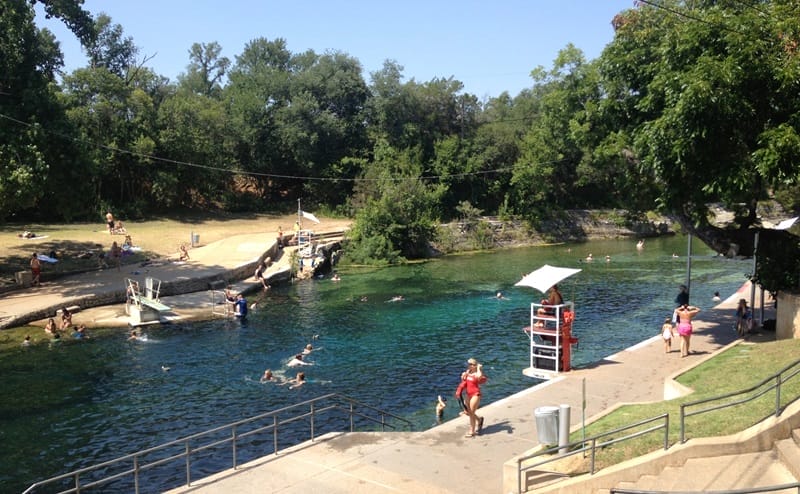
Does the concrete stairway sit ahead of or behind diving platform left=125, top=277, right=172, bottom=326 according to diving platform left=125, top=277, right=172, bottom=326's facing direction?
ahead

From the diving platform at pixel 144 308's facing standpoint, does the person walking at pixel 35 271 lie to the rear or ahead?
to the rear

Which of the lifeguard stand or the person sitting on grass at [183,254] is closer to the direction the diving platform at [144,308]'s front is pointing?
the lifeguard stand

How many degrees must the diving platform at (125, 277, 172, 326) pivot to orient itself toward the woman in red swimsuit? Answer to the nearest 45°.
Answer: approximately 45° to its right

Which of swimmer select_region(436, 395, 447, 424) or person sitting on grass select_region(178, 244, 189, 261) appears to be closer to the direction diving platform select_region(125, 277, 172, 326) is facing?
the swimmer

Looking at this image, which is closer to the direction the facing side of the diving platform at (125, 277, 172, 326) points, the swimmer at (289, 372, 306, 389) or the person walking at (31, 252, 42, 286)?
the swimmer

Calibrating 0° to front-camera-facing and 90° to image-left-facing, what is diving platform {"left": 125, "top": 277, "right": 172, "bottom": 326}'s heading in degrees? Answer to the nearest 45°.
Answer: approximately 315°

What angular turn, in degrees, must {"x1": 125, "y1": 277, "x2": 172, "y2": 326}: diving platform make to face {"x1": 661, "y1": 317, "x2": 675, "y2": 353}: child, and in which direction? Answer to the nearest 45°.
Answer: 0° — it already faces them

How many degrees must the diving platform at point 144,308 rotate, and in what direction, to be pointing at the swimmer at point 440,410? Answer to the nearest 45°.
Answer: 0° — it already faces them

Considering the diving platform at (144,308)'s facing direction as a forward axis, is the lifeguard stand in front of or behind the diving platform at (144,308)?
in front

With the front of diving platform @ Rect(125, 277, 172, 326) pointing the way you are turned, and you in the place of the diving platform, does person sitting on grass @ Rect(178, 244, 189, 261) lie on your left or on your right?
on your left
